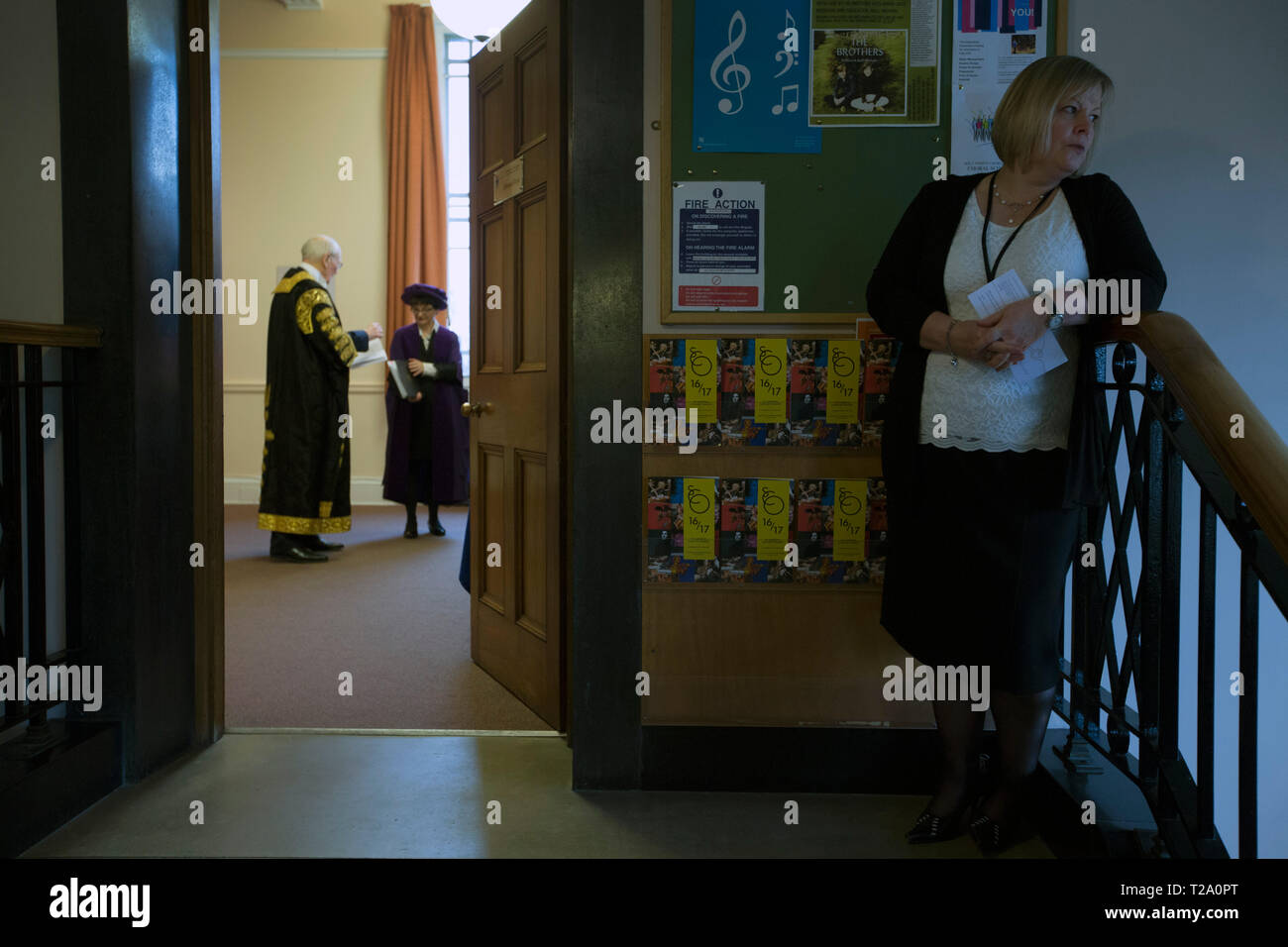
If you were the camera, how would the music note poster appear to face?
facing the viewer

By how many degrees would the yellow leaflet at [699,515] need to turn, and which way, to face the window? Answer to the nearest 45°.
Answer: approximately 180°

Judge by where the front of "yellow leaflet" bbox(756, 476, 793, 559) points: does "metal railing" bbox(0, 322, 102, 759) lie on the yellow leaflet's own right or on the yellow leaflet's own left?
on the yellow leaflet's own right

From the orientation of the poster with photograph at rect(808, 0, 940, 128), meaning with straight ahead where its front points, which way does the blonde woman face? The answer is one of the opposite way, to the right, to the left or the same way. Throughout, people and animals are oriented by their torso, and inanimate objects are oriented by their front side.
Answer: the same way

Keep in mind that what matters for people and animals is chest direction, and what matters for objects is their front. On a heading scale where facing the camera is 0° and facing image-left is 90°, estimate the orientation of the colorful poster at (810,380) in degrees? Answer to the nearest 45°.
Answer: approximately 0°

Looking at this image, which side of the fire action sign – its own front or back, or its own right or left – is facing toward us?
front

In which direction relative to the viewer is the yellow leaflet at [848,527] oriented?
toward the camera

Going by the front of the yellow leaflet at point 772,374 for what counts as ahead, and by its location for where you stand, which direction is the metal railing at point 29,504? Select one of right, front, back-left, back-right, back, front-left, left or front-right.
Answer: right

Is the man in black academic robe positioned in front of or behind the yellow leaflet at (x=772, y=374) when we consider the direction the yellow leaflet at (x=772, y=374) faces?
behind

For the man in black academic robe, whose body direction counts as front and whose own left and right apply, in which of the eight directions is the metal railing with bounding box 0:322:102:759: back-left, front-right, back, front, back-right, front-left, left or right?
right

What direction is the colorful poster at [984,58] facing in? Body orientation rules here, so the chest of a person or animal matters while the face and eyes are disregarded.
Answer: toward the camera

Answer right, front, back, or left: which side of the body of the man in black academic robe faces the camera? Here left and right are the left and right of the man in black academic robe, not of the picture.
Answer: right
